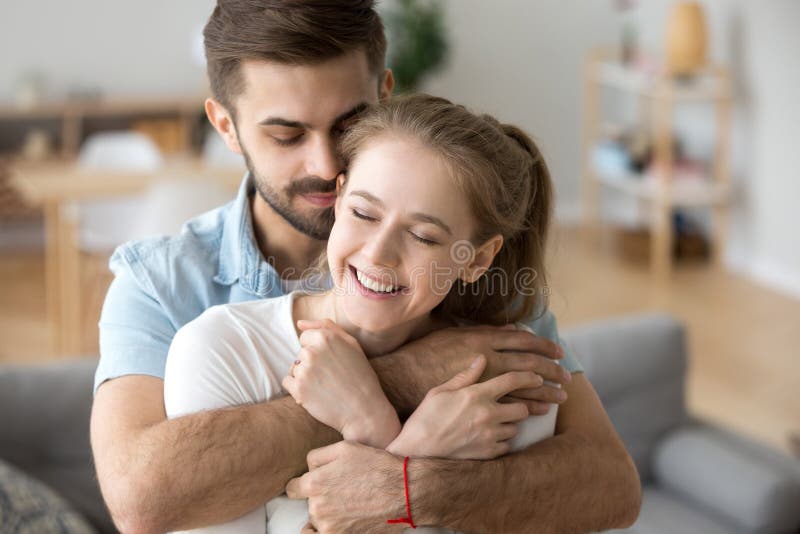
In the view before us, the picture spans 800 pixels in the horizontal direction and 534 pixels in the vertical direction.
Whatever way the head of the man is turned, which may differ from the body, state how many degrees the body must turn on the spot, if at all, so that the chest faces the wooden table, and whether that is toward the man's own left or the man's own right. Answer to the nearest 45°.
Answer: approximately 180°

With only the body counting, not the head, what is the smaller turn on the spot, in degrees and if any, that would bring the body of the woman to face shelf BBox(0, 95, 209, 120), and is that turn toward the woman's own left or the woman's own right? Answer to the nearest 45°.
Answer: approximately 180°

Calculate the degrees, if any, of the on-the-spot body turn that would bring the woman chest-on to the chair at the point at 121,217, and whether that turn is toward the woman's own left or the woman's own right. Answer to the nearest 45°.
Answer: approximately 180°

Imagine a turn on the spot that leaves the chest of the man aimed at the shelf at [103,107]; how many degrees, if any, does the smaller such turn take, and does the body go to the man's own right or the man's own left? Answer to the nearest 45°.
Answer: approximately 180°

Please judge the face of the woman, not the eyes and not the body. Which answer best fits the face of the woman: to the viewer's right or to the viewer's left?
to the viewer's left

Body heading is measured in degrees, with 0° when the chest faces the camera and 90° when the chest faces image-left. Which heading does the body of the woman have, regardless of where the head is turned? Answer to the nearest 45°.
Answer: approximately 0°

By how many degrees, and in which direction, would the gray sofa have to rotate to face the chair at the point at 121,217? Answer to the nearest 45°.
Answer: approximately 135° to its right

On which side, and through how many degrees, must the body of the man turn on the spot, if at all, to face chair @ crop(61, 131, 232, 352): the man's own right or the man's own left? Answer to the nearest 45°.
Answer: approximately 180°

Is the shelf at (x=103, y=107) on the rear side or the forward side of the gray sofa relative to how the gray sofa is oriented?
on the rear side

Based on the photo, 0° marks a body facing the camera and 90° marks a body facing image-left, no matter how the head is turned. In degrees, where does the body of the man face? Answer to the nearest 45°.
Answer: approximately 0°
